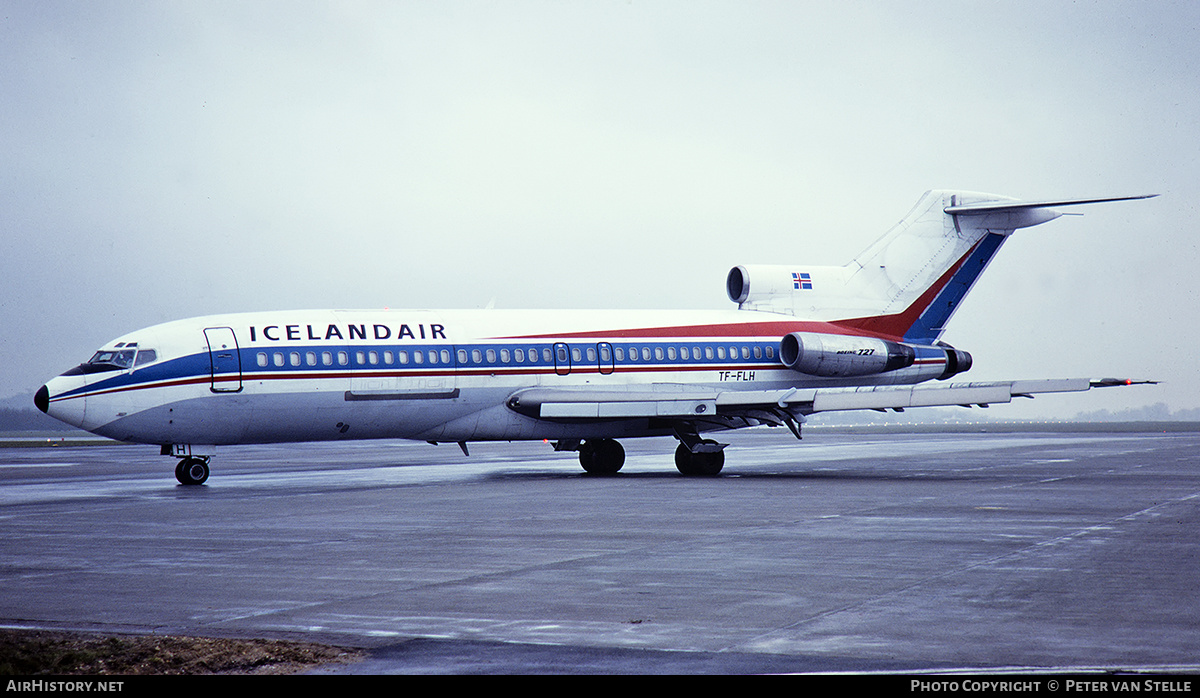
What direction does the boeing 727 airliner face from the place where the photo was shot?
facing the viewer and to the left of the viewer
